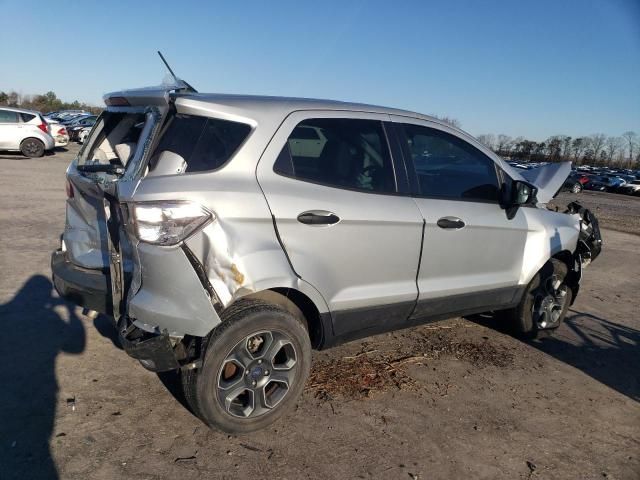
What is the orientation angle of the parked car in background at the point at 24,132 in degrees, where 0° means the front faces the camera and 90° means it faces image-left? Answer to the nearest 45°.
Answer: approximately 90°

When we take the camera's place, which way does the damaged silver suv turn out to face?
facing away from the viewer and to the right of the viewer

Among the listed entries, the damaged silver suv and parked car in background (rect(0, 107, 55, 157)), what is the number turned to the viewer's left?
1

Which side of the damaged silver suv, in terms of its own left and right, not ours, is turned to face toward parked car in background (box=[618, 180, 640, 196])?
front

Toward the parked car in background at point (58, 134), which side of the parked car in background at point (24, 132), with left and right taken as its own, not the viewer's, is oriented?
right

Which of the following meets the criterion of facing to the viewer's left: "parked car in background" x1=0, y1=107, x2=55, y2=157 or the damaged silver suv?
the parked car in background

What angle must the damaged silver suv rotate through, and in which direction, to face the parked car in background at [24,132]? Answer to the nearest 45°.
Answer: approximately 90° to its left

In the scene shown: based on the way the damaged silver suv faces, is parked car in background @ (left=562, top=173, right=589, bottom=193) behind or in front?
in front

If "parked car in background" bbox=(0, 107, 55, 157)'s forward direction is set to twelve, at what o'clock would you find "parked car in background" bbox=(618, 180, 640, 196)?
"parked car in background" bbox=(618, 180, 640, 196) is roughly at 6 o'clock from "parked car in background" bbox=(0, 107, 55, 157).

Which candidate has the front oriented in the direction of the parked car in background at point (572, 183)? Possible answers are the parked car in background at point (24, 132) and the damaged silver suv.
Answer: the damaged silver suv

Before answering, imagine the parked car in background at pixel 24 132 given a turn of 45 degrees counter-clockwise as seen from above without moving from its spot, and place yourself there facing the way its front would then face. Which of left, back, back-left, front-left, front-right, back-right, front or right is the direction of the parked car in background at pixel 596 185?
back-left

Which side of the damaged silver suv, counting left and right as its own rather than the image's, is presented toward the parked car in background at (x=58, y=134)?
left

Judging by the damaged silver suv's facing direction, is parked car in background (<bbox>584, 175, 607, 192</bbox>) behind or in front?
in front
